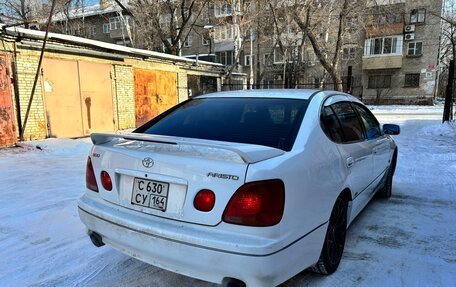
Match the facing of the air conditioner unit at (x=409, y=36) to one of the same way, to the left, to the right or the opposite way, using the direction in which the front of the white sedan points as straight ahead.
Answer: the opposite way

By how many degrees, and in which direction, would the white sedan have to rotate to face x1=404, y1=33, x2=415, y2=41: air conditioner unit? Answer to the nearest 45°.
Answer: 0° — it already faces it

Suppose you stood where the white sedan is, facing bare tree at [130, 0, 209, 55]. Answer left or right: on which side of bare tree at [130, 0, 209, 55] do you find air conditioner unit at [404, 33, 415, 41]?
right

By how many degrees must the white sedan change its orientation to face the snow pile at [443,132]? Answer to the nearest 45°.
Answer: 0° — it already faces it

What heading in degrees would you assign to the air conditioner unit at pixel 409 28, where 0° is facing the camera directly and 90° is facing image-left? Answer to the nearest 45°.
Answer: approximately 0°

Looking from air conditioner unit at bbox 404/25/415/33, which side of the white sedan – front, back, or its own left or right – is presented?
front

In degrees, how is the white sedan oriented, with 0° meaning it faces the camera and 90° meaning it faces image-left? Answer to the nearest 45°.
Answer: approximately 225°

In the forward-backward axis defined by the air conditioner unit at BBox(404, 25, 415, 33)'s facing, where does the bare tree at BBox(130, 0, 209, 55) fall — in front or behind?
in front

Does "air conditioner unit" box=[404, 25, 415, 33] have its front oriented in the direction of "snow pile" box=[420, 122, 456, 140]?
yes
